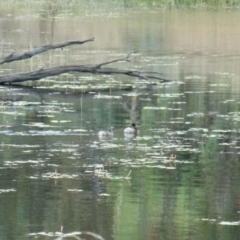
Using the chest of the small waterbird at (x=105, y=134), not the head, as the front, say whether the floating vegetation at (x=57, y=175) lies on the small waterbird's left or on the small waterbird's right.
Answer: on the small waterbird's right

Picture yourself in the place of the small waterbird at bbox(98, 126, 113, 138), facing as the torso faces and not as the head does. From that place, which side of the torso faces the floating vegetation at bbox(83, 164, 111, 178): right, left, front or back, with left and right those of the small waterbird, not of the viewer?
right

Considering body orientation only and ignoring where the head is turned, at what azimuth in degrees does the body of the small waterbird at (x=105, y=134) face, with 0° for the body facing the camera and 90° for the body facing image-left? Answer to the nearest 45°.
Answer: approximately 270°

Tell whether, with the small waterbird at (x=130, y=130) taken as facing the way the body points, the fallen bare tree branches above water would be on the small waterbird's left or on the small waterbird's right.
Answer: on the small waterbird's left

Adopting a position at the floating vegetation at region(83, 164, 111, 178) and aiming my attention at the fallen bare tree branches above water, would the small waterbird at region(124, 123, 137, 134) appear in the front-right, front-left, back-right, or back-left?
front-right

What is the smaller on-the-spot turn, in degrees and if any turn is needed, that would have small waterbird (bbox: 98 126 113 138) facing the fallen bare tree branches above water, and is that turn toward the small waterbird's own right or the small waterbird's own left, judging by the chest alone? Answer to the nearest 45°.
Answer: approximately 90° to the small waterbird's own left

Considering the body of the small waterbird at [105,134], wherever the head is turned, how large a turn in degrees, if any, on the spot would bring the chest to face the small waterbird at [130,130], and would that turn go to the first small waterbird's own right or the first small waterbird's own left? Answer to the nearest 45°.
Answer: approximately 45° to the first small waterbird's own left
